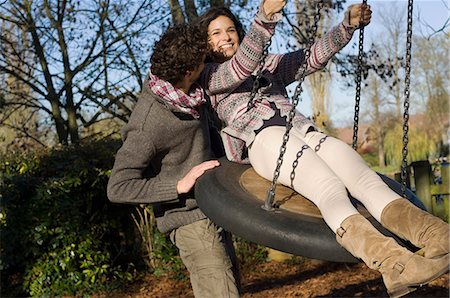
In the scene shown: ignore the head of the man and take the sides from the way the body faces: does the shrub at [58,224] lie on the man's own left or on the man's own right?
on the man's own left

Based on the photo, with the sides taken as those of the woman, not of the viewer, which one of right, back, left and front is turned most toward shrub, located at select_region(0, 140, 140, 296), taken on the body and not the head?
back

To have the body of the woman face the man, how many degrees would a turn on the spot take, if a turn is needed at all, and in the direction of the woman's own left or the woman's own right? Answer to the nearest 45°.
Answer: approximately 135° to the woman's own right

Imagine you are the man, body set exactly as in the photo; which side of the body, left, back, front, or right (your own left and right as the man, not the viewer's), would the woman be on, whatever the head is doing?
front

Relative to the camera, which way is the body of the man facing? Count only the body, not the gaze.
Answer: to the viewer's right

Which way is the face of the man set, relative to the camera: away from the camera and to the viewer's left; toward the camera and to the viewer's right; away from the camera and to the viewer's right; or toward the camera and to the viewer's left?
away from the camera and to the viewer's right

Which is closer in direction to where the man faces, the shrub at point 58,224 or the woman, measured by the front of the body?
the woman

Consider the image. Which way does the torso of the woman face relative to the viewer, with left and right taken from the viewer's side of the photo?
facing the viewer and to the right of the viewer
